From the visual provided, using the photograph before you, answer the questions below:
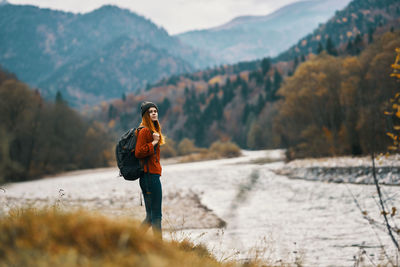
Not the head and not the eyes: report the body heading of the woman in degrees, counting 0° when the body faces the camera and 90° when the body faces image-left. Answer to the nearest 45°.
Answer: approximately 270°

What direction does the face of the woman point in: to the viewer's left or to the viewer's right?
to the viewer's right
